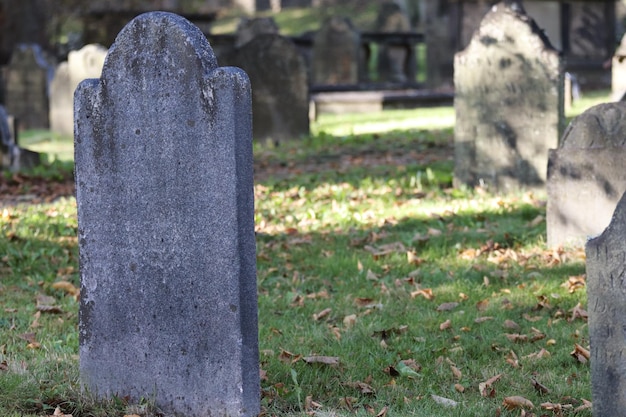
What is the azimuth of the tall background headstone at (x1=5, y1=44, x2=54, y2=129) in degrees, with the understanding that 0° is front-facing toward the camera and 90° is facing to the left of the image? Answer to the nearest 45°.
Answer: approximately 0°

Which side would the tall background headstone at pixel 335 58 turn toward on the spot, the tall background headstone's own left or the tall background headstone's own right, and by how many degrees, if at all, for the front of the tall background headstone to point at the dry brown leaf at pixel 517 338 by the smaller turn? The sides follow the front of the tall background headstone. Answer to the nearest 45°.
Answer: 0° — it already faces it

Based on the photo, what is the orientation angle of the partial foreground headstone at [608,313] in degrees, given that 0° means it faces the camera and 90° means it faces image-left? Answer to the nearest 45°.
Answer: approximately 0°

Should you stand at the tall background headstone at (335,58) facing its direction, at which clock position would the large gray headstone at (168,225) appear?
The large gray headstone is roughly at 12 o'clock from the tall background headstone.

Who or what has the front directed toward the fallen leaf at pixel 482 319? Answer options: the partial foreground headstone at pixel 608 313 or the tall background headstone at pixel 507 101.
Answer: the tall background headstone at pixel 507 101

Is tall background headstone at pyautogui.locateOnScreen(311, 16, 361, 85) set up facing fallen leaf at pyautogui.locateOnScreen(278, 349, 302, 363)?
yes

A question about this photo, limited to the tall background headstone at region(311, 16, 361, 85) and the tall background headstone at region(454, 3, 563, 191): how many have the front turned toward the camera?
2

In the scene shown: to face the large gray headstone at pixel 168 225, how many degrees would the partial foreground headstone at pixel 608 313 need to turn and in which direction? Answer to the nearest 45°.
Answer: approximately 90° to its right

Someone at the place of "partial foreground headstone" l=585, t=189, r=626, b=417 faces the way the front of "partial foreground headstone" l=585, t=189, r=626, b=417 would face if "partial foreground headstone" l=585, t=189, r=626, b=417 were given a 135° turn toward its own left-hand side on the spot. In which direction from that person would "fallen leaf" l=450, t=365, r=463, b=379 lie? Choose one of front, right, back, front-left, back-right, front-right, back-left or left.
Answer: left

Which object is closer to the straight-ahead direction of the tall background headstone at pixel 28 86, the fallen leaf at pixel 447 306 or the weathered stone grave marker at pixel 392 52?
the fallen leaf

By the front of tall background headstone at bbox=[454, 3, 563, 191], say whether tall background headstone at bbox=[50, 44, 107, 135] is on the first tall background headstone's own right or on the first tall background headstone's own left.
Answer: on the first tall background headstone's own right
